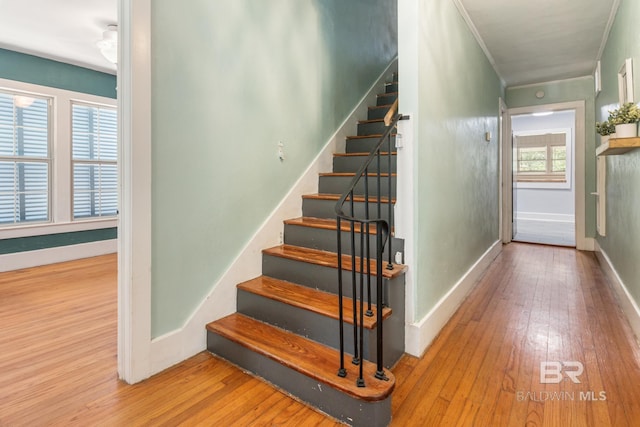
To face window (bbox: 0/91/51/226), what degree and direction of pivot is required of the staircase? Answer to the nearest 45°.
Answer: approximately 90° to its right

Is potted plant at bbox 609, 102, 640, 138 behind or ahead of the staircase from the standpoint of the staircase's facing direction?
behind

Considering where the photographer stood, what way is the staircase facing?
facing the viewer and to the left of the viewer

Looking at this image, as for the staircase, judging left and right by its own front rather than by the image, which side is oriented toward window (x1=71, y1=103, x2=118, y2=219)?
right

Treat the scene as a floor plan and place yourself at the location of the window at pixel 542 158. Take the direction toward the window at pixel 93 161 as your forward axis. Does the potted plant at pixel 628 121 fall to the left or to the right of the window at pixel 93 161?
left

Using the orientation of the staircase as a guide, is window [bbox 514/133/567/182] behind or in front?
behind

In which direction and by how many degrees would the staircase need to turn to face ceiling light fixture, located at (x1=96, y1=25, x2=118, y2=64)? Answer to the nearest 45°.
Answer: approximately 90° to its right
